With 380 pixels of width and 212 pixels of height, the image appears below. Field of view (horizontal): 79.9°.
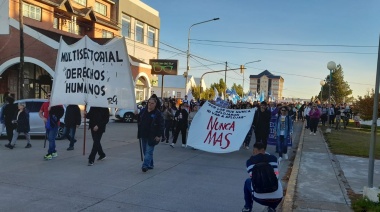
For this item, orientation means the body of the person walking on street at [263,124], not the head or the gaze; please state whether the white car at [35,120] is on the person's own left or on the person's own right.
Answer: on the person's own right

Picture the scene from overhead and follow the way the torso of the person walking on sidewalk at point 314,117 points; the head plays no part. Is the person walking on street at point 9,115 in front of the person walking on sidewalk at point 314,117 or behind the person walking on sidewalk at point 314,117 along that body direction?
in front

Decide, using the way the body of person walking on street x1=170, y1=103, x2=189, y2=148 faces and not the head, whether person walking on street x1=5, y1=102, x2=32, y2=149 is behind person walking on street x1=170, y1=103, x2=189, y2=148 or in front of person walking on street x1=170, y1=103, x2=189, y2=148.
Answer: in front

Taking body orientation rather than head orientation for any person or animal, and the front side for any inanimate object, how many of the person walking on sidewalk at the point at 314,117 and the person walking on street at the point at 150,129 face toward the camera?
2

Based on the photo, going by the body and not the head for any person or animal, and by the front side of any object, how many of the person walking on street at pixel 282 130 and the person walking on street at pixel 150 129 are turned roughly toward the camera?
2

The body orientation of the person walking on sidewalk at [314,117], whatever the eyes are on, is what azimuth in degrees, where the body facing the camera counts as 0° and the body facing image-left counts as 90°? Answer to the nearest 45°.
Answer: approximately 0°

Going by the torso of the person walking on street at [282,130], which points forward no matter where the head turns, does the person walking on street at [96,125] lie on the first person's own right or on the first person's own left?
on the first person's own right

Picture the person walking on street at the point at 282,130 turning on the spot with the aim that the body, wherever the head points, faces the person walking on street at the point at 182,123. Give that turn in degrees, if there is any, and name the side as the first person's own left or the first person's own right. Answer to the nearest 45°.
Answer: approximately 90° to the first person's own right

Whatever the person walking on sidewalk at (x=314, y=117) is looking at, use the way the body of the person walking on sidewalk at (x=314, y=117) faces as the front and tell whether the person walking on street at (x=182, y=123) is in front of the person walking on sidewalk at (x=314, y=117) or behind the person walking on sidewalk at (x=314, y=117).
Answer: in front

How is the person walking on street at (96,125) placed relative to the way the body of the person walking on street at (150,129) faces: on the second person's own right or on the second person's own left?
on the second person's own right
